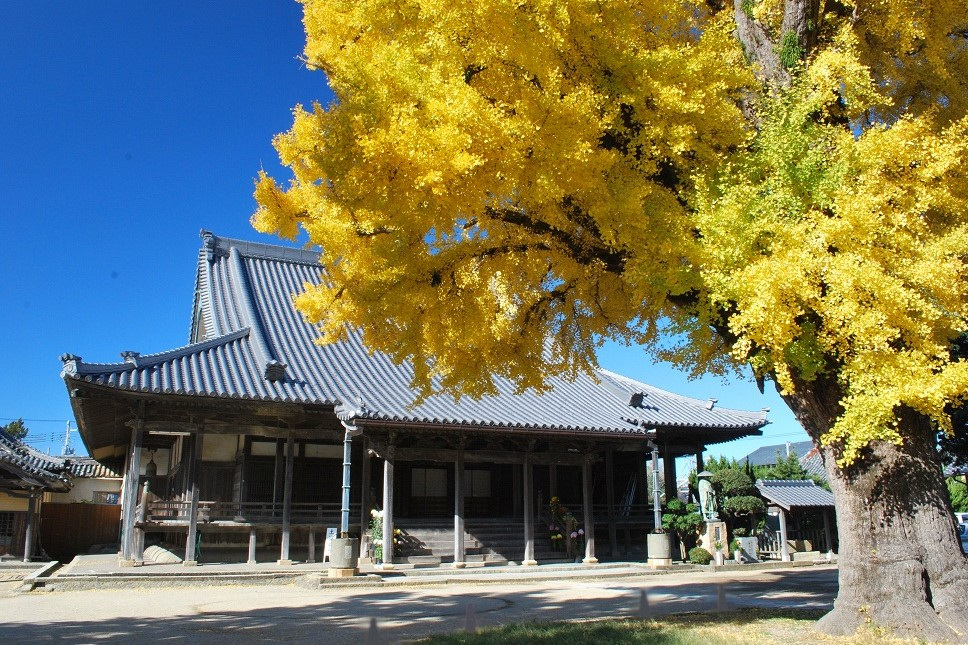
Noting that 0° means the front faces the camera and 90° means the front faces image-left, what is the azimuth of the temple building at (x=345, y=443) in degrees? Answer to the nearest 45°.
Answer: approximately 315°

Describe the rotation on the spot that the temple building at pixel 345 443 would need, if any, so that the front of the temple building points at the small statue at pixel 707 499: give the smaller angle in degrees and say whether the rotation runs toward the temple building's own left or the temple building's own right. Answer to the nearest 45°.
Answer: approximately 45° to the temple building's own left

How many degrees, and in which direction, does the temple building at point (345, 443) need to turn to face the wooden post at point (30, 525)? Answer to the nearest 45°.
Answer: approximately 135° to its right

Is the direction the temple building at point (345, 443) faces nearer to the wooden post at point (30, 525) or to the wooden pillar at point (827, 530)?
the wooden pillar

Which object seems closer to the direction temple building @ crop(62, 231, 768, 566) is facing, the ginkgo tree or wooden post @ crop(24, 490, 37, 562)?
the ginkgo tree

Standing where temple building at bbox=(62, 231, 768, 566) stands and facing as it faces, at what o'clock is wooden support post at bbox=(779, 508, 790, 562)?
The wooden support post is roughly at 10 o'clock from the temple building.

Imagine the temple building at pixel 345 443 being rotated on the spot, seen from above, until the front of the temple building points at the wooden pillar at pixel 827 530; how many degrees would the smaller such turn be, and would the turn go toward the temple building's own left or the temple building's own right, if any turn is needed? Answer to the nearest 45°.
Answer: approximately 45° to the temple building's own left
